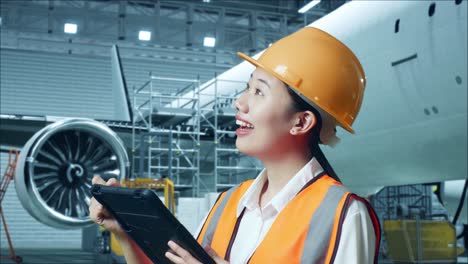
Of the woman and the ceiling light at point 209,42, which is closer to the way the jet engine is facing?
the woman

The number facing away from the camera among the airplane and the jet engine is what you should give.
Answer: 0

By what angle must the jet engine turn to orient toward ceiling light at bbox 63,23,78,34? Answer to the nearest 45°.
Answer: approximately 135° to its left

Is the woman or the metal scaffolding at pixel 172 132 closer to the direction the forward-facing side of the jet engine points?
the woman

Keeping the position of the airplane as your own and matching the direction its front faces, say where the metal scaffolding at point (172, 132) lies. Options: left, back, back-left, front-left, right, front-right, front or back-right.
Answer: back

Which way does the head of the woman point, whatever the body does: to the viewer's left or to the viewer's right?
to the viewer's left

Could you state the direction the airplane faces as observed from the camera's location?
facing the viewer and to the right of the viewer

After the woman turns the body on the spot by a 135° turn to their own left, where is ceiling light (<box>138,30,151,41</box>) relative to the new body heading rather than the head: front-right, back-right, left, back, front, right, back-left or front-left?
left

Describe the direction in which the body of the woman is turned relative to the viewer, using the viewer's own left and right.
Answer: facing the viewer and to the left of the viewer
